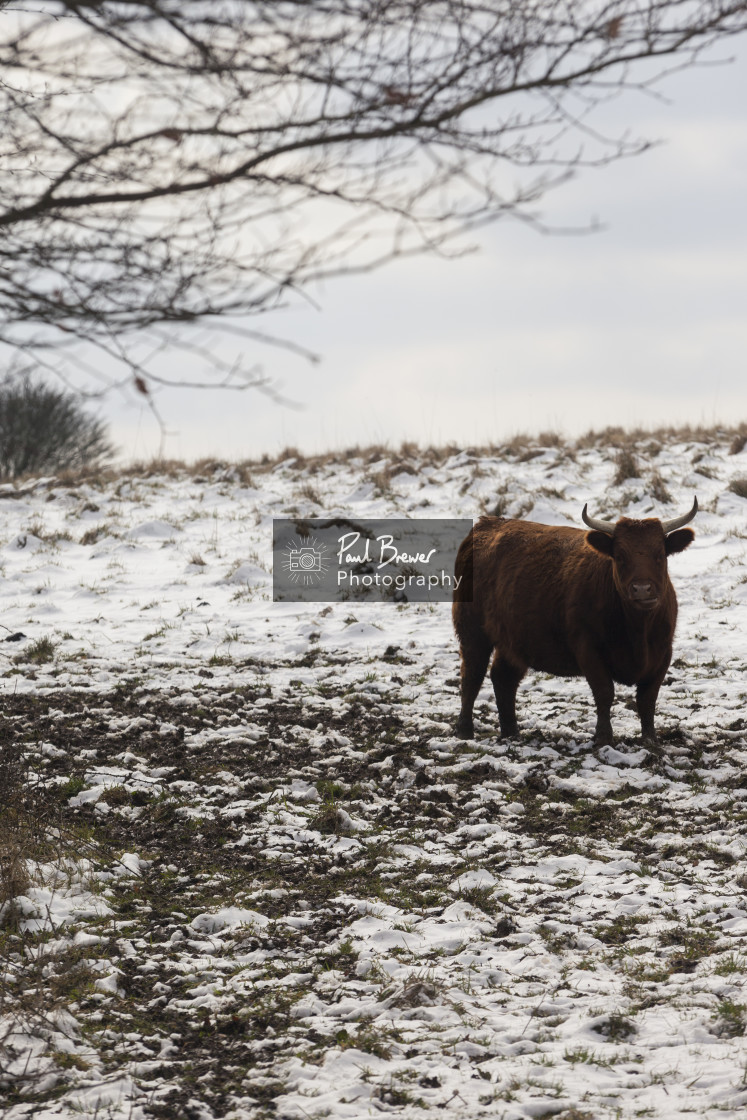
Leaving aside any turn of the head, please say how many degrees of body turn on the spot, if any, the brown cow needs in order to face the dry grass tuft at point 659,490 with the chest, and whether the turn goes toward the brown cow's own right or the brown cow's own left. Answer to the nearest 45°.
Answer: approximately 135° to the brown cow's own left

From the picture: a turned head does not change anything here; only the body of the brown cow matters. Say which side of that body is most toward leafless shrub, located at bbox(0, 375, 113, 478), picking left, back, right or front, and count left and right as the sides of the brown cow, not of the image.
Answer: back

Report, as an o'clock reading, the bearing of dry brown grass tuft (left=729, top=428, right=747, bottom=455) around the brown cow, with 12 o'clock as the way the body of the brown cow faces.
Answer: The dry brown grass tuft is roughly at 8 o'clock from the brown cow.

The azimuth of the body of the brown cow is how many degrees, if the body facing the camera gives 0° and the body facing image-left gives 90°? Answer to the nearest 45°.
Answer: approximately 315°
